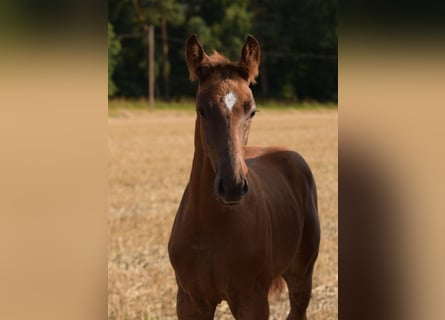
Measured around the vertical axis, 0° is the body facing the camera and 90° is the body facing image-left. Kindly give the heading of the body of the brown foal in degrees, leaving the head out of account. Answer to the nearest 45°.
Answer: approximately 45°
